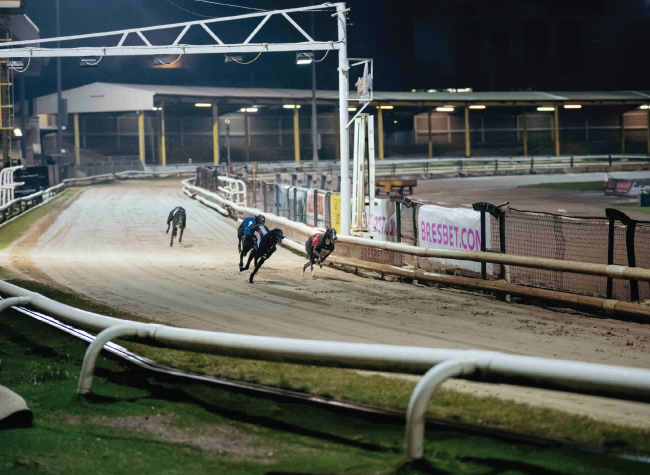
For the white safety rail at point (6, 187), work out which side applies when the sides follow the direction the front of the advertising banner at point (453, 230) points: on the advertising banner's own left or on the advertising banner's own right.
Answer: on the advertising banner's own right

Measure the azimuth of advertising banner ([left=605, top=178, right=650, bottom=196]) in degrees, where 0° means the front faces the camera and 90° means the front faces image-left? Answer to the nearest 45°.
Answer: approximately 0°

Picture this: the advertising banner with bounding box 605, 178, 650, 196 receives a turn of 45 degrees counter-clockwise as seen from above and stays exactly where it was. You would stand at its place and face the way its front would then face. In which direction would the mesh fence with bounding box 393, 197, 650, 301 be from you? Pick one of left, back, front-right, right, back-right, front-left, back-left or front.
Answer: front-right

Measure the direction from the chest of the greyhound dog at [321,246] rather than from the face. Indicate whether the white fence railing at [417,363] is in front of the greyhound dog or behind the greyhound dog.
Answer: in front

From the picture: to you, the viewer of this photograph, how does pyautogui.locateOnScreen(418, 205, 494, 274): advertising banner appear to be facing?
facing the viewer and to the left of the viewer

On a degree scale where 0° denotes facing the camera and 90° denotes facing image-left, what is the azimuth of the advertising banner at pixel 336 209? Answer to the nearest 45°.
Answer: approximately 45°

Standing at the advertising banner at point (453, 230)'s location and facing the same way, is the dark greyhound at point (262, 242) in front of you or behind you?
in front

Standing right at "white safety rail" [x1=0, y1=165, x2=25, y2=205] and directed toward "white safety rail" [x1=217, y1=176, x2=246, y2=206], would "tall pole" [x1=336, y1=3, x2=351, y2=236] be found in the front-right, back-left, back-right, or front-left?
front-right

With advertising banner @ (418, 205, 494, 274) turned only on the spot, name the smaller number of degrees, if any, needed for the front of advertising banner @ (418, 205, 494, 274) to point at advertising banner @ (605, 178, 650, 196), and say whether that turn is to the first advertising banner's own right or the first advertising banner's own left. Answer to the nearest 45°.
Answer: approximately 135° to the first advertising banner's own right
